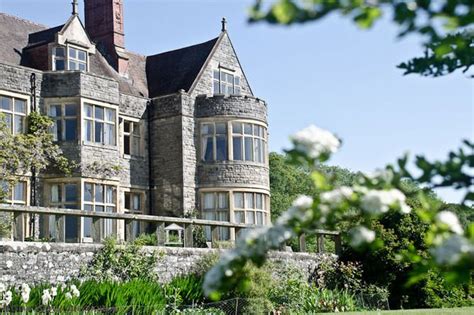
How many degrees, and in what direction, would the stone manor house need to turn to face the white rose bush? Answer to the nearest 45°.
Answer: approximately 45° to its right

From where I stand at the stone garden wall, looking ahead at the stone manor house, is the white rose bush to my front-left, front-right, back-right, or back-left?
back-right

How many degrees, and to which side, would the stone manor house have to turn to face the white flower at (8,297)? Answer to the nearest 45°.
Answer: approximately 45° to its right

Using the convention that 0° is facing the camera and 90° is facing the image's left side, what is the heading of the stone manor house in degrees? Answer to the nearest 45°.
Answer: approximately 315°

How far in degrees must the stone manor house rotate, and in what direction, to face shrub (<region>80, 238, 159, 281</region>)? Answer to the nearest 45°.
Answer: approximately 45° to its right
